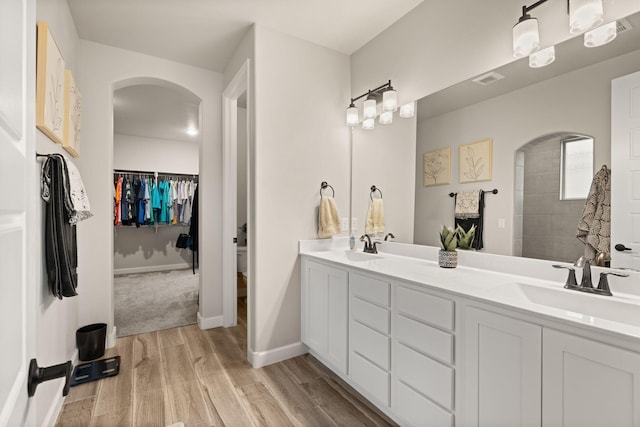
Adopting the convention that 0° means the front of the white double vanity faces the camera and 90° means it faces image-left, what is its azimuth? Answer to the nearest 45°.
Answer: approximately 45°

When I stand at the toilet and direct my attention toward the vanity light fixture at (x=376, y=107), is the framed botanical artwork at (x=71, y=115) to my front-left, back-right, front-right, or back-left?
front-right

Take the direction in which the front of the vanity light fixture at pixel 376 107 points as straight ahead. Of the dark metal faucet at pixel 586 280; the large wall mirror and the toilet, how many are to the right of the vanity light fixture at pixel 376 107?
1

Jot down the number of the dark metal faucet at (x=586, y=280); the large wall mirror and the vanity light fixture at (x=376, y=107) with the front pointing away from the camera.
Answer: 0

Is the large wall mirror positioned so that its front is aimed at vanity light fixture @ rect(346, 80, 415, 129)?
no

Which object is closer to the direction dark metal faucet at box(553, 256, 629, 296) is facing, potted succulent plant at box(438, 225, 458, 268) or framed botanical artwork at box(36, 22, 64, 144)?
the framed botanical artwork

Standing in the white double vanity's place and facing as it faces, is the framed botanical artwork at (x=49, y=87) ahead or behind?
ahead

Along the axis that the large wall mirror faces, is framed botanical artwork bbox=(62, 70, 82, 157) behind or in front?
in front

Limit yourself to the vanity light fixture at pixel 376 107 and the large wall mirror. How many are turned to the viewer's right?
0

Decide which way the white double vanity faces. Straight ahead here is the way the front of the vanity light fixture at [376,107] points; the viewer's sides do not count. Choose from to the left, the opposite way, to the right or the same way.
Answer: the same way

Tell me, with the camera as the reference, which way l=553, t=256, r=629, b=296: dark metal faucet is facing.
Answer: facing the viewer and to the left of the viewer

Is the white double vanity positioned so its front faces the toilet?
no

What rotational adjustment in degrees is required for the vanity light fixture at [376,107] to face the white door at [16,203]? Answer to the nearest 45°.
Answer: approximately 45° to its left

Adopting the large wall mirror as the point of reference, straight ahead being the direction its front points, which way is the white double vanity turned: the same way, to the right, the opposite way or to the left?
the same way

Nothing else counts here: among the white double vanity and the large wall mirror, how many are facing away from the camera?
0

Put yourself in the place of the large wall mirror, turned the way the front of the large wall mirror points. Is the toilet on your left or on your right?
on your right
